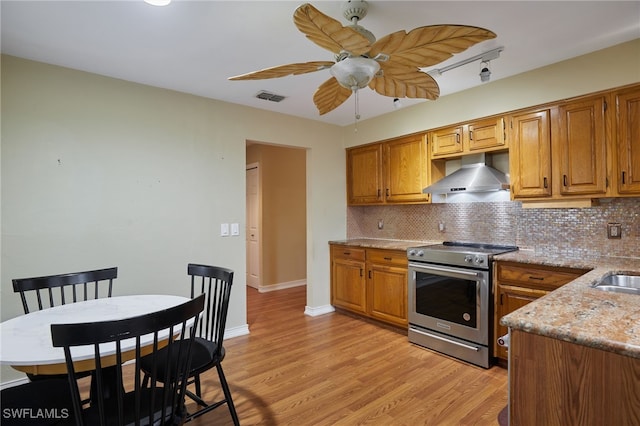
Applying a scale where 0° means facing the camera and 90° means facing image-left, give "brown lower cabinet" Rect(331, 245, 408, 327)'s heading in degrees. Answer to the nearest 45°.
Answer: approximately 45°

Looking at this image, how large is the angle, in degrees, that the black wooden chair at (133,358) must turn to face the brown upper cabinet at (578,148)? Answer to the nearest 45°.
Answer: approximately 135° to its right

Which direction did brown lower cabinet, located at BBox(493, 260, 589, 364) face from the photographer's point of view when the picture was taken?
facing the viewer and to the left of the viewer

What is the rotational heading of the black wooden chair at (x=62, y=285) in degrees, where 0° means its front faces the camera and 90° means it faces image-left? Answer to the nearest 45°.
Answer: approximately 315°

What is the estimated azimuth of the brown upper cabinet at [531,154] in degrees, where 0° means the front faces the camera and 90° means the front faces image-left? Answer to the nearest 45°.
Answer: approximately 45°

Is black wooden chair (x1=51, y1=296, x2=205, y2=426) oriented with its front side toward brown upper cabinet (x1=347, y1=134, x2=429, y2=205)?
no

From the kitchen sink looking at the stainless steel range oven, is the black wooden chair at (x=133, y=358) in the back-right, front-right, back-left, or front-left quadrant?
front-left

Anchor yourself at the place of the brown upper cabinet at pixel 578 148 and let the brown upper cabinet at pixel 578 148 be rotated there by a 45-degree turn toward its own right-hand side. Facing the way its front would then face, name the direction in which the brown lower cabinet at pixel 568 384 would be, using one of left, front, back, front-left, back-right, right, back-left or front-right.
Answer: left

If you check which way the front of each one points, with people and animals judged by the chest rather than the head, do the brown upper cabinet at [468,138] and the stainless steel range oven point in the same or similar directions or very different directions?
same or similar directions

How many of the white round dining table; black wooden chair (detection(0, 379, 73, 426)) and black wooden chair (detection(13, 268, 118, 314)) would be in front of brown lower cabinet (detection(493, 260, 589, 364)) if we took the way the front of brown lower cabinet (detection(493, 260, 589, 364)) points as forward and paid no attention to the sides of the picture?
3

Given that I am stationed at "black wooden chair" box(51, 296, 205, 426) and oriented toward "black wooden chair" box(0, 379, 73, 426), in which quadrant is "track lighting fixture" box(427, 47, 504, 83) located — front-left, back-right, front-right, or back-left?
back-right

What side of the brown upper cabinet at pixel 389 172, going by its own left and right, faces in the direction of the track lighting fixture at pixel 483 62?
left

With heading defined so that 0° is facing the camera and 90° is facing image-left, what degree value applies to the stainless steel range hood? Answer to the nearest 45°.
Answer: approximately 45°
